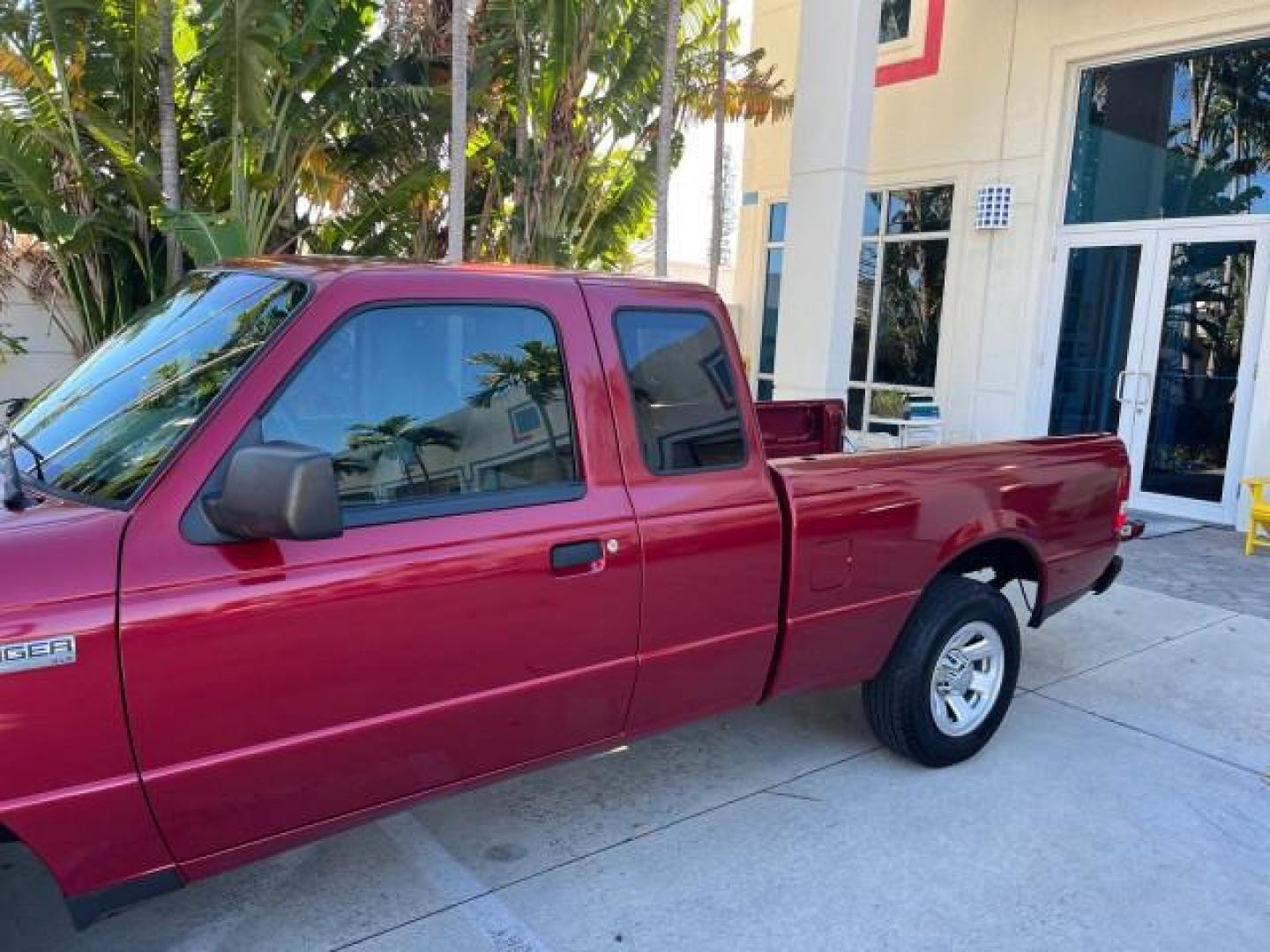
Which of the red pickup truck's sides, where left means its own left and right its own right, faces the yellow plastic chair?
back

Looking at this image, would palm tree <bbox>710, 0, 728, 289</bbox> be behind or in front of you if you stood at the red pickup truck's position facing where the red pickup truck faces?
behind

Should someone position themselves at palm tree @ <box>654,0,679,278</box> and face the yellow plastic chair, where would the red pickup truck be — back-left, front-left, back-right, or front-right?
front-right

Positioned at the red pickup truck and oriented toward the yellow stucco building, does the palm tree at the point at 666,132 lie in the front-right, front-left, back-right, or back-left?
front-left

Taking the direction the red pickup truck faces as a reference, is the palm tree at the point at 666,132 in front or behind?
behind

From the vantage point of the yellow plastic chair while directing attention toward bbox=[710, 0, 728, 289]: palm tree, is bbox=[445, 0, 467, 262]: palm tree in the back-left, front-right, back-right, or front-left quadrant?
front-left

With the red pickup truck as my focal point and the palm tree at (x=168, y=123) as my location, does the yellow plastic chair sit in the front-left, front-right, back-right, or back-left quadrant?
front-left

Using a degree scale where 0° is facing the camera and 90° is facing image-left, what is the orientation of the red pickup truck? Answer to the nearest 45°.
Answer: approximately 45°
